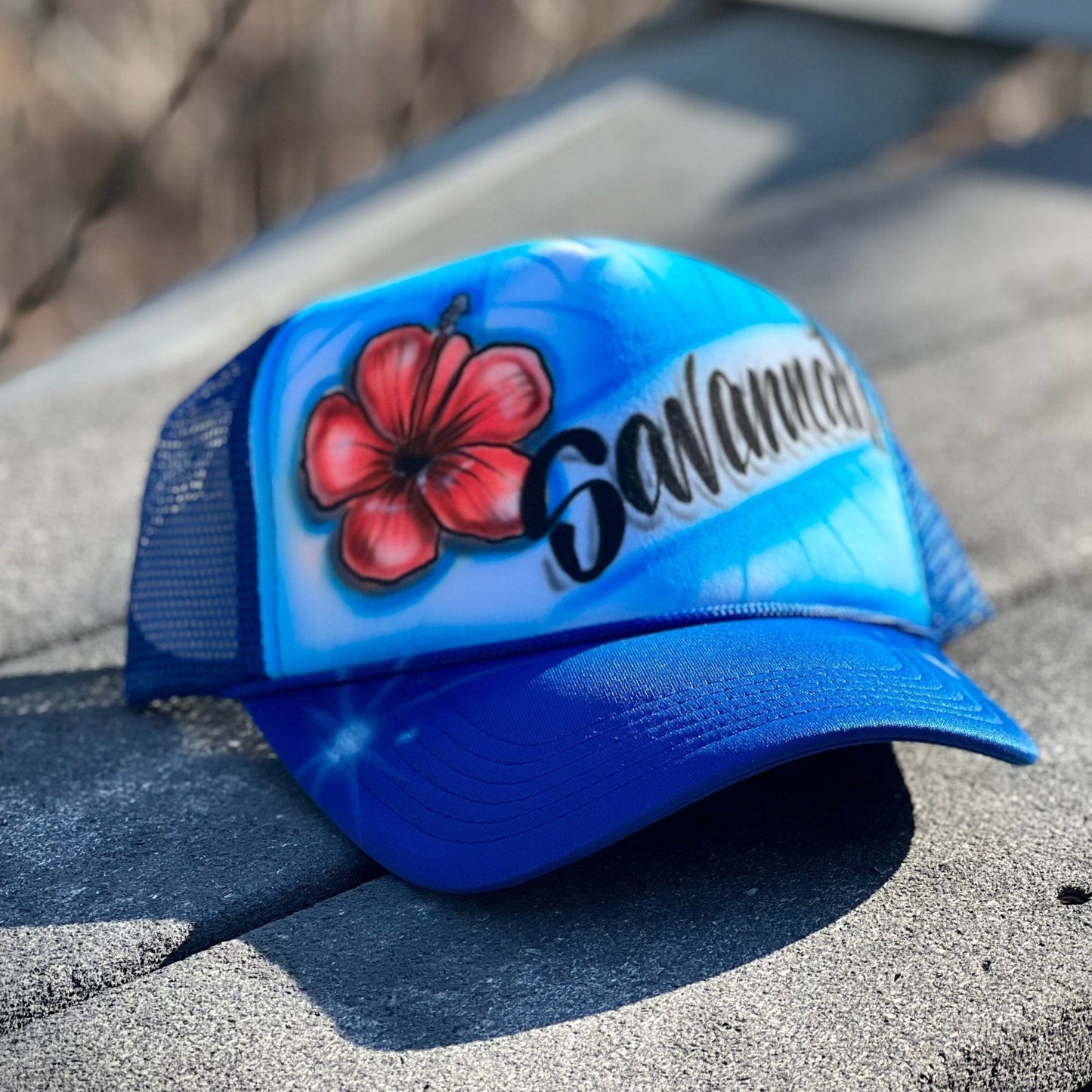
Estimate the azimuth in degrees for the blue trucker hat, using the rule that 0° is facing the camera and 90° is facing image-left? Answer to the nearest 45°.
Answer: approximately 315°
